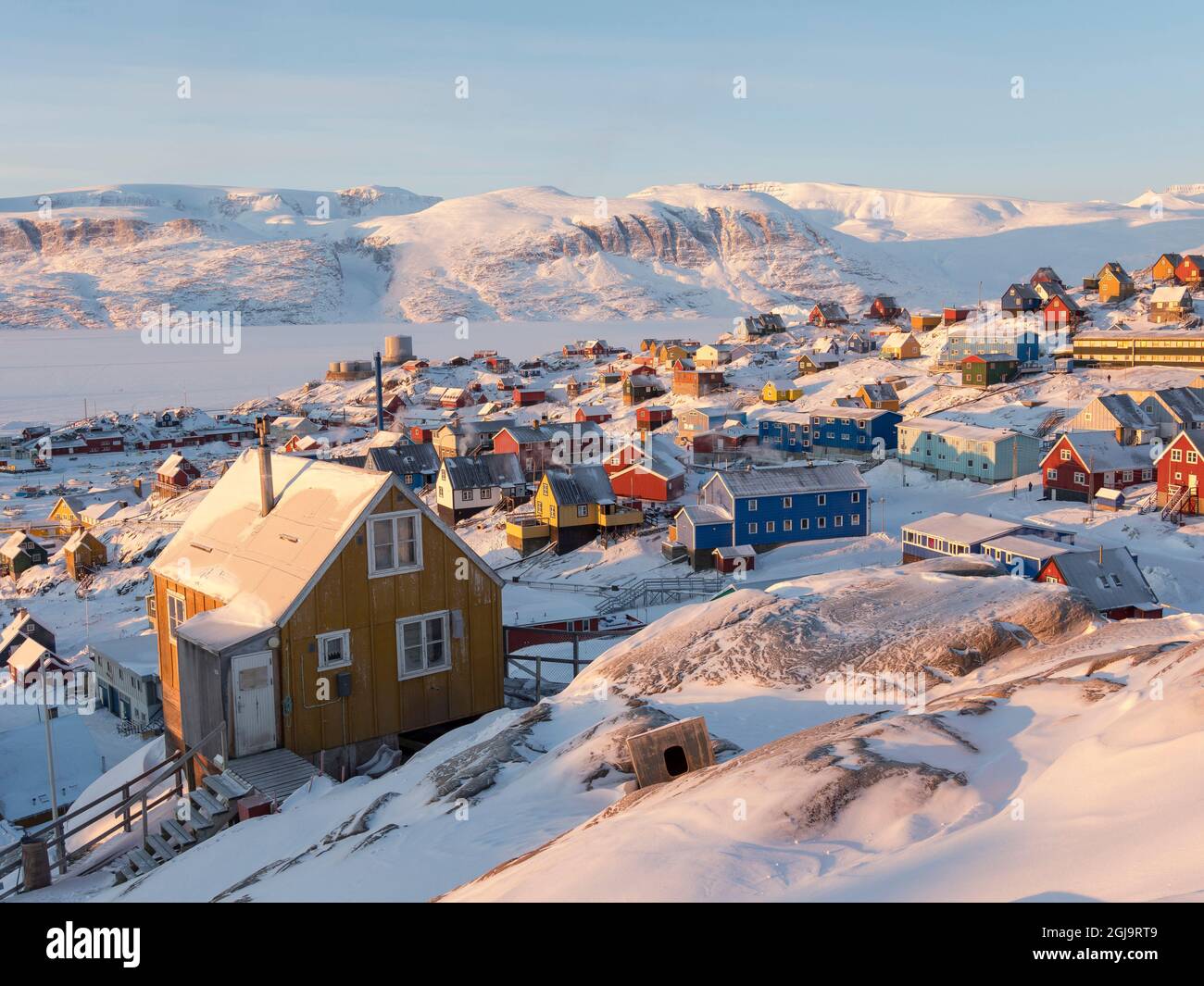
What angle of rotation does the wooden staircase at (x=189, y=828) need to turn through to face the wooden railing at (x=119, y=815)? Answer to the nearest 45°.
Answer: approximately 90° to its right

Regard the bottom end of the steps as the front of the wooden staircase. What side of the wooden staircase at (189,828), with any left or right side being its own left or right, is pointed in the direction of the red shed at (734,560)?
back

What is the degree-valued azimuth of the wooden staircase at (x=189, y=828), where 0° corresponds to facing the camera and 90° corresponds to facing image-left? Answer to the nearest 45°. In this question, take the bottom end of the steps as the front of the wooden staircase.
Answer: approximately 45°

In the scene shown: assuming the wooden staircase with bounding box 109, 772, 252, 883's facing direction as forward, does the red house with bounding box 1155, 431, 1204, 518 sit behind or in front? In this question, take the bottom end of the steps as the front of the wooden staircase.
behind

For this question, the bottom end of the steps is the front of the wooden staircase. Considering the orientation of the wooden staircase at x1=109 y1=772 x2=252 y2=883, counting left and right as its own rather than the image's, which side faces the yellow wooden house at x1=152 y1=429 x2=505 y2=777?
back
